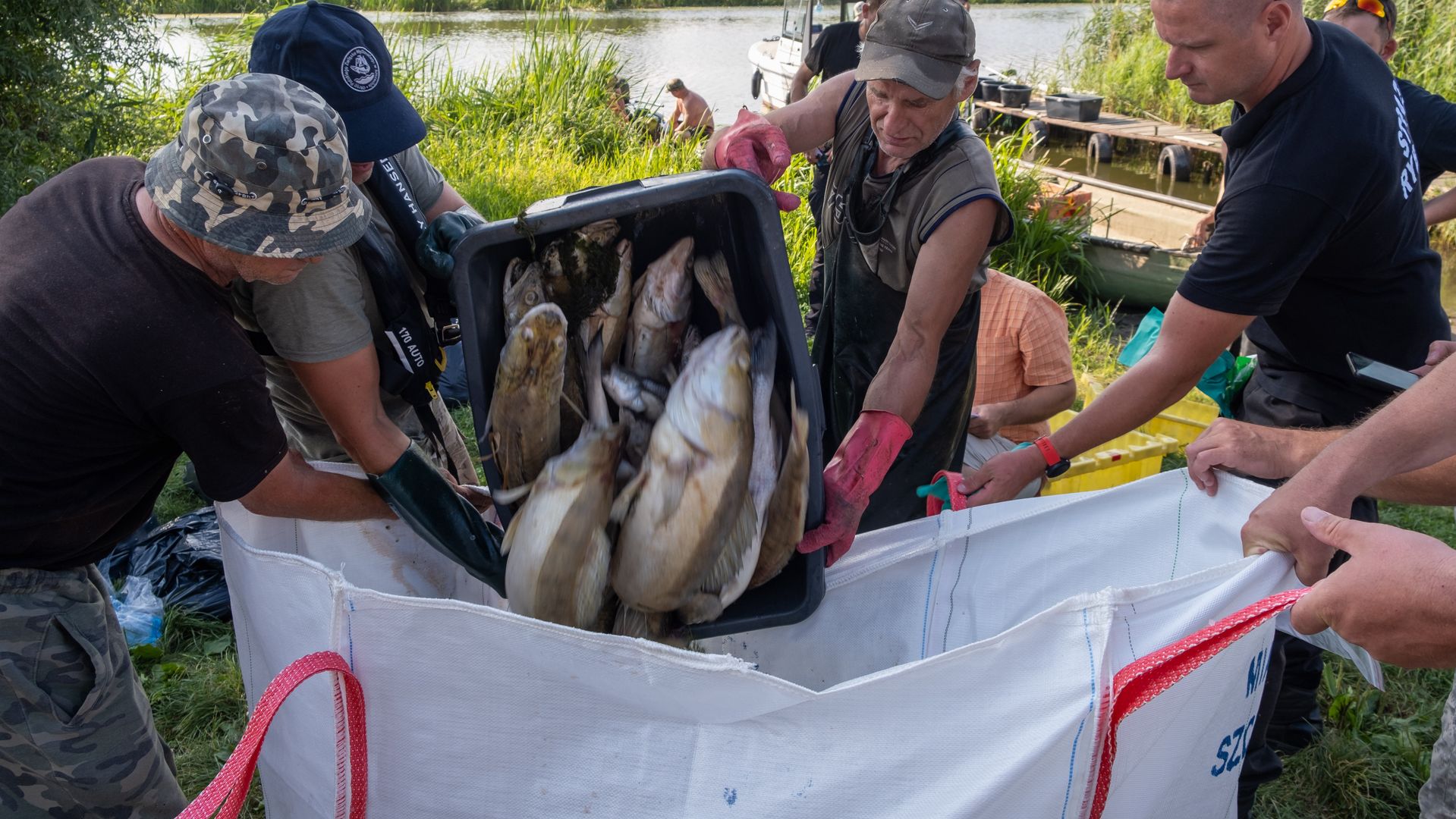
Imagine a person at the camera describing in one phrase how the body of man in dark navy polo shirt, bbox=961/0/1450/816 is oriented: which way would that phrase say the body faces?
to the viewer's left

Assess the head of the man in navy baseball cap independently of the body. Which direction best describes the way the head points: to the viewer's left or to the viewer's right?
to the viewer's right

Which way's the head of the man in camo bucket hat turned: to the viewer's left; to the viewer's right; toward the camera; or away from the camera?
to the viewer's right

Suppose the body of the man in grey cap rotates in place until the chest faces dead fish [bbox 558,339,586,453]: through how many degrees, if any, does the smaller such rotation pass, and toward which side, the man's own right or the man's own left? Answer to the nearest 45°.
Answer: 0° — they already face it

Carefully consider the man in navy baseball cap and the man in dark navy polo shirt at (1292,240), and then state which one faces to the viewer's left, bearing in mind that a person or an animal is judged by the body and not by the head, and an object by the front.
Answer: the man in dark navy polo shirt

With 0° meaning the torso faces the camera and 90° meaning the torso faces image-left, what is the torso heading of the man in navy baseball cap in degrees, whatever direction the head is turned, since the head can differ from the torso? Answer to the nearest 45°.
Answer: approximately 315°

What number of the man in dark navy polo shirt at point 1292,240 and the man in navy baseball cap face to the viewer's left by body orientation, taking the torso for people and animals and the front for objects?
1
